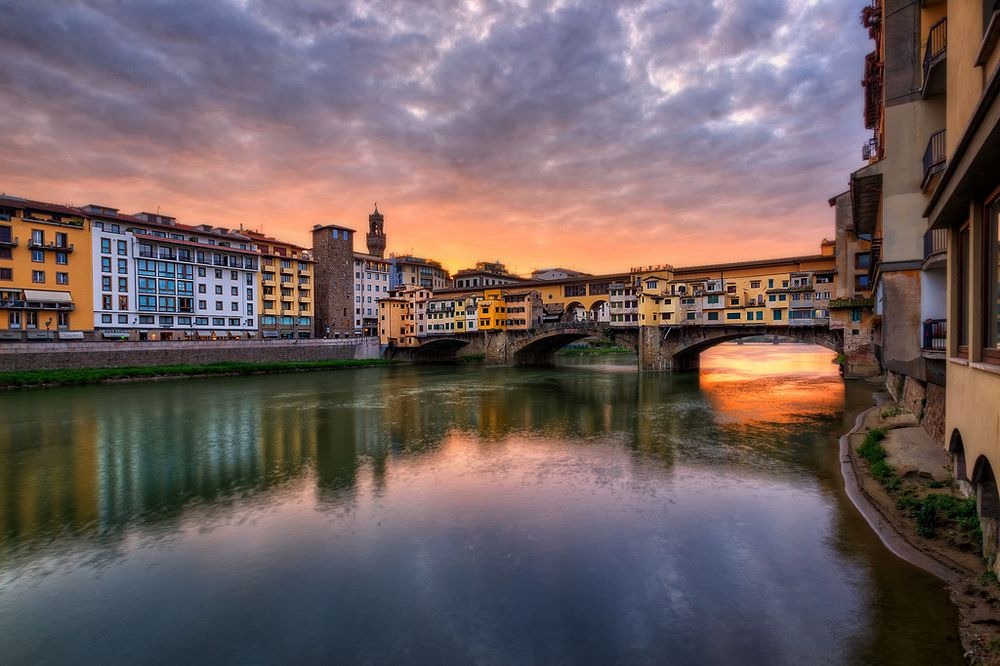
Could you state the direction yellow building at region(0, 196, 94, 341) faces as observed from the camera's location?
facing the viewer and to the right of the viewer

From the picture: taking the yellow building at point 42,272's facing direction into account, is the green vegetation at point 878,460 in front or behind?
in front

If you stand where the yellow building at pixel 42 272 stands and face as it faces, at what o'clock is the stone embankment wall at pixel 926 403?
The stone embankment wall is roughly at 1 o'clock from the yellow building.

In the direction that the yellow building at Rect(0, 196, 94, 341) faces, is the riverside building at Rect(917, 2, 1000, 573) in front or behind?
in front
